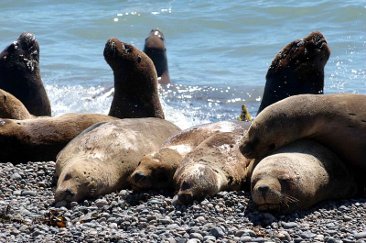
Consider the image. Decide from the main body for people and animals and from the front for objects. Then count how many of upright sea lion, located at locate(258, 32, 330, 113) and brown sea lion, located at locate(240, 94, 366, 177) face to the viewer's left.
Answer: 1

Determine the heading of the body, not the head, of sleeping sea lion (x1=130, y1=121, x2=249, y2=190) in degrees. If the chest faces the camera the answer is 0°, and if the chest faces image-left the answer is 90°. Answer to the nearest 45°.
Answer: approximately 45°

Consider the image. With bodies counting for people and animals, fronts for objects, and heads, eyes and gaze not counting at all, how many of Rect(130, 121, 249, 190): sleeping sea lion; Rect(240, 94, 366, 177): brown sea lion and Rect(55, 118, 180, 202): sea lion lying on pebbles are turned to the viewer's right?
0

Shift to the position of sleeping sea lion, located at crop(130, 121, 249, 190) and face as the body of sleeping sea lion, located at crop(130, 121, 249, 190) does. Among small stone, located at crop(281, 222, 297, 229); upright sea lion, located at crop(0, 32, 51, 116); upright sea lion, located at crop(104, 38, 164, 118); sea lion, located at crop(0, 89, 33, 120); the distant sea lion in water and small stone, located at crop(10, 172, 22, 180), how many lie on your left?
1

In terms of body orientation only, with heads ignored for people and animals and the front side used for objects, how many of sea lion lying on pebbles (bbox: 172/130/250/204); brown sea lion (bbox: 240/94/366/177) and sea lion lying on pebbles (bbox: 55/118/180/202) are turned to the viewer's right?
0

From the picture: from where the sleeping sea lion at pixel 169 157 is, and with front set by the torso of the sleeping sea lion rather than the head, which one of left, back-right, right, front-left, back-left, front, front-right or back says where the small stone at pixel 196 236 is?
front-left

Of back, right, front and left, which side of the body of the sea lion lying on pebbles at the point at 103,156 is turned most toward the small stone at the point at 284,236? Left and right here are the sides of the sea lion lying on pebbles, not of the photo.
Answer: left

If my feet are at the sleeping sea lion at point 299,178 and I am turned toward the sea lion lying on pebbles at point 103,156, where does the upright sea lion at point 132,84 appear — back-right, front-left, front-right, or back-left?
front-right

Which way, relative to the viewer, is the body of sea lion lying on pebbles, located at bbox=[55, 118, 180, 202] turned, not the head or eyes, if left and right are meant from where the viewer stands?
facing the viewer and to the left of the viewer

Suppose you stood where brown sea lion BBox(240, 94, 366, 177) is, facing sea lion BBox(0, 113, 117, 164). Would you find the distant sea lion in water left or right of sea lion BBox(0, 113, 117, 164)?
right

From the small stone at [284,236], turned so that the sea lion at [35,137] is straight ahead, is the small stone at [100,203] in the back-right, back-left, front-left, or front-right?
front-left

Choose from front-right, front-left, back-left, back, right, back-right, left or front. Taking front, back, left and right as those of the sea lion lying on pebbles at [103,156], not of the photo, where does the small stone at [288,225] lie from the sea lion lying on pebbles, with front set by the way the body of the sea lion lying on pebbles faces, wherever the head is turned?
left

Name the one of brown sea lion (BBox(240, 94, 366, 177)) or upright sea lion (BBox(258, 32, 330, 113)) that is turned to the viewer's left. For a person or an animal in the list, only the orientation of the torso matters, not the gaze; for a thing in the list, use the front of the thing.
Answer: the brown sea lion

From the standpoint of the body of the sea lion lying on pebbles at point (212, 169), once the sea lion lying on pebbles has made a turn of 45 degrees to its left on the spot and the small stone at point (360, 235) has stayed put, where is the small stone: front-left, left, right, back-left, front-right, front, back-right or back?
front-left

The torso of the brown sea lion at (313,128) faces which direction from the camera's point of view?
to the viewer's left
